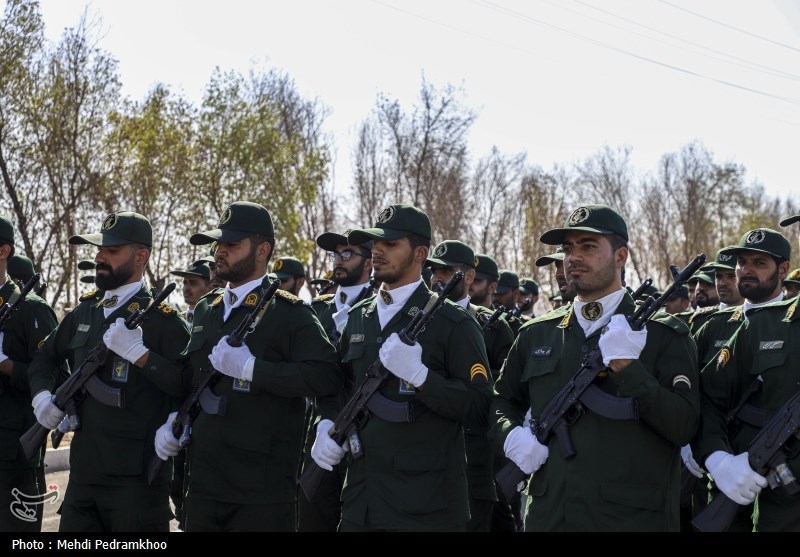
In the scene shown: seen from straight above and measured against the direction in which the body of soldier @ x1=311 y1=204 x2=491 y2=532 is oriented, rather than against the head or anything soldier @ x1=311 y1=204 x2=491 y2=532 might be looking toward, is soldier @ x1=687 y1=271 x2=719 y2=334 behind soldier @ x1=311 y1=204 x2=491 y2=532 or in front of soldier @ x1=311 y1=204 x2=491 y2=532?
behind

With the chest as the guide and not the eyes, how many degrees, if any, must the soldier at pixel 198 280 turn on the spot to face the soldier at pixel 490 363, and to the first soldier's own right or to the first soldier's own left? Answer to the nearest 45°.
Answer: approximately 90° to the first soldier's own left

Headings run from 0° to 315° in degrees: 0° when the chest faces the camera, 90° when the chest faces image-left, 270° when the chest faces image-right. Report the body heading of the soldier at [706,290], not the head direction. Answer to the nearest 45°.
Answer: approximately 45°

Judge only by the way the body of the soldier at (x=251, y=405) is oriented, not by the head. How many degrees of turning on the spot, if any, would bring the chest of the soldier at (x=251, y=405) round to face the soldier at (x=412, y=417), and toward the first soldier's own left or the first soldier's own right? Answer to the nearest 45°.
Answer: approximately 90° to the first soldier's own left

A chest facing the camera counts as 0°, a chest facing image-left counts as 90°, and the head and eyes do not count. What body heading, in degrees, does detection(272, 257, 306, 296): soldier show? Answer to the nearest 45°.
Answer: approximately 45°

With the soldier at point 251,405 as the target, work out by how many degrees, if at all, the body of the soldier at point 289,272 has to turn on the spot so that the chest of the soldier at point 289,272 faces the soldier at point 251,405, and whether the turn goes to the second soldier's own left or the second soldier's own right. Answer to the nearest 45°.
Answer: approximately 45° to the second soldier's own left

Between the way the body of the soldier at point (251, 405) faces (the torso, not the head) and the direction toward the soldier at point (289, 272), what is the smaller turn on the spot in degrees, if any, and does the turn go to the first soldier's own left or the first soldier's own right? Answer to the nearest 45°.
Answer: approximately 135° to the first soldier's own right

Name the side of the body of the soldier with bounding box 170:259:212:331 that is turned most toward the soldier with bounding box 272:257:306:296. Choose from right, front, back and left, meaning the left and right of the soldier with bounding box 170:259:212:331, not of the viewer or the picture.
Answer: left
